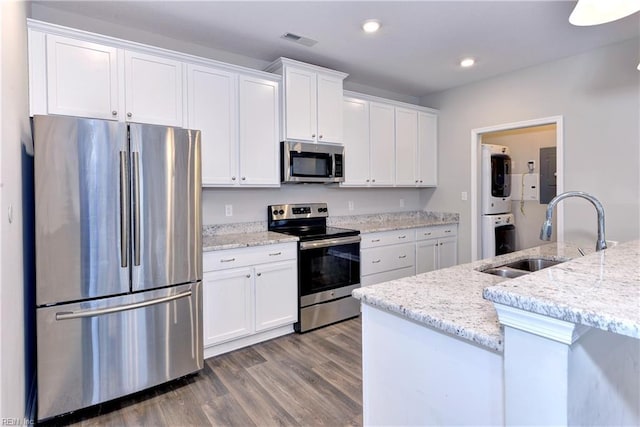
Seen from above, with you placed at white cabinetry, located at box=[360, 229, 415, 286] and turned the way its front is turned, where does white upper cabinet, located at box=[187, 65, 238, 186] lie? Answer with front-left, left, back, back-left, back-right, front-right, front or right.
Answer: right

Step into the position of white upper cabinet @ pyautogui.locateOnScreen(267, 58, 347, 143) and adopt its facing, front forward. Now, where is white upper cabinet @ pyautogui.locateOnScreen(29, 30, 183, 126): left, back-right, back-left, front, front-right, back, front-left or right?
right

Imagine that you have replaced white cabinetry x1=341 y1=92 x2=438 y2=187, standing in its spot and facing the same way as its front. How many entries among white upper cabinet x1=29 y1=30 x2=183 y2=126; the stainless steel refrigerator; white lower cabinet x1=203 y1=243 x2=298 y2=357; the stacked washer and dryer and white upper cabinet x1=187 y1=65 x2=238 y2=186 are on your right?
4

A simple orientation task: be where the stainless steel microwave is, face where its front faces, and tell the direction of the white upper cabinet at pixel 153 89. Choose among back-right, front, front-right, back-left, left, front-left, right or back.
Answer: right

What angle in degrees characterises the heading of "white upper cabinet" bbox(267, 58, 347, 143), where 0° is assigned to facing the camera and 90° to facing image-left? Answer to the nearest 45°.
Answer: approximately 315°

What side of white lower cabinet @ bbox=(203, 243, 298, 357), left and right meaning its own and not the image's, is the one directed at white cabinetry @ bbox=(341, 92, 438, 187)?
left

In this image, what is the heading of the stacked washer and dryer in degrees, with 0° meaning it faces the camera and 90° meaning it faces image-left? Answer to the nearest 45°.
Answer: approximately 315°

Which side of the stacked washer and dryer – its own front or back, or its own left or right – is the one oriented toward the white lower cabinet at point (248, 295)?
right

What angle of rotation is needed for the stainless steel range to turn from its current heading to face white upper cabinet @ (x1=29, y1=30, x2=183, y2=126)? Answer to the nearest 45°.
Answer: approximately 90° to its right

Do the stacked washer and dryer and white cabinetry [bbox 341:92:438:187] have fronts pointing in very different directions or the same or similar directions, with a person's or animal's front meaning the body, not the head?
same or similar directions

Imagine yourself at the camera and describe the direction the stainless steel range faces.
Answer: facing the viewer and to the right of the viewer

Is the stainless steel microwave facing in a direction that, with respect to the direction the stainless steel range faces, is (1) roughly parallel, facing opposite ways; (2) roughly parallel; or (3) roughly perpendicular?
roughly parallel

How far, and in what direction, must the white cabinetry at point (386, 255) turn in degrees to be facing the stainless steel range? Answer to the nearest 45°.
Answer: approximately 90° to its right

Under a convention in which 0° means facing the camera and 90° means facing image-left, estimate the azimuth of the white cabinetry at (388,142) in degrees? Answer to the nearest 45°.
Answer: approximately 315°

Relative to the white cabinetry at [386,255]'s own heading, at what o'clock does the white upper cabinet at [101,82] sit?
The white upper cabinet is roughly at 3 o'clock from the white cabinetry.

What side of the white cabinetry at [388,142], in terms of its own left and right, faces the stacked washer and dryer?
left

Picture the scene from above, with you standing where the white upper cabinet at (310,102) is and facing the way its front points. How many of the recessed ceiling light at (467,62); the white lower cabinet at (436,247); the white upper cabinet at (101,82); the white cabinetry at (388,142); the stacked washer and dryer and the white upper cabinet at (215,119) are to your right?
2
